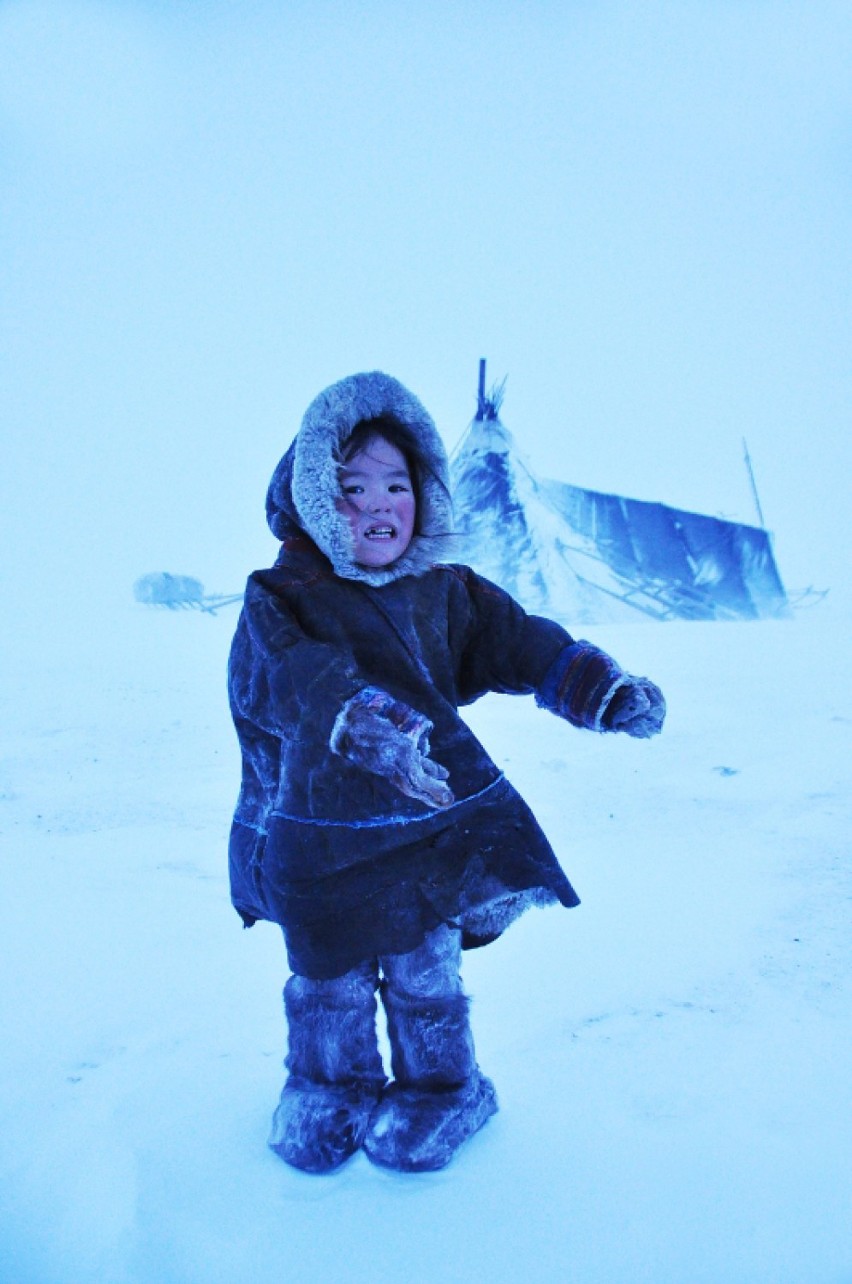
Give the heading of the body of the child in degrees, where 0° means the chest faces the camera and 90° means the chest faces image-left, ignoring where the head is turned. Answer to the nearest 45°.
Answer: approximately 315°

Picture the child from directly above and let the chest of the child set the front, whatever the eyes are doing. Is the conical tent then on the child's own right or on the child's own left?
on the child's own left
